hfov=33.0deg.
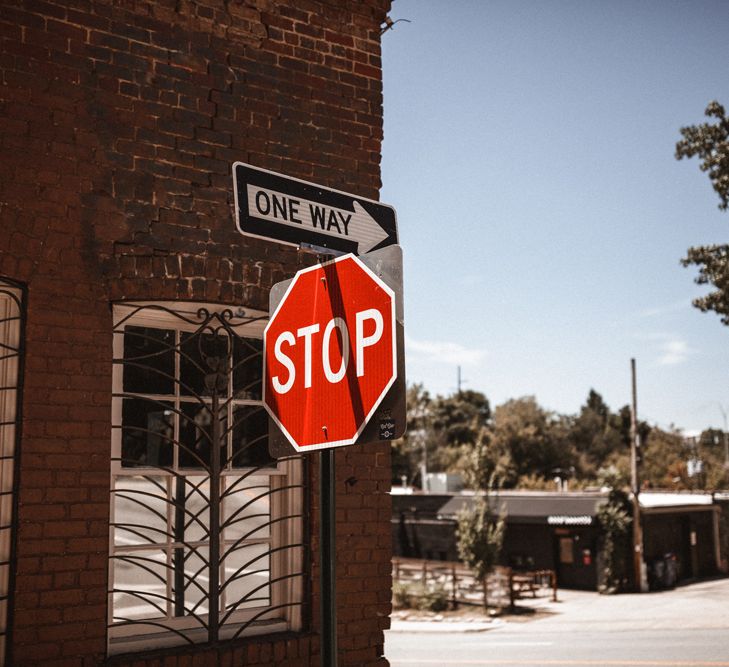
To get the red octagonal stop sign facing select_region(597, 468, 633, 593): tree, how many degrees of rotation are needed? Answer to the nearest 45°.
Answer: approximately 135° to its right

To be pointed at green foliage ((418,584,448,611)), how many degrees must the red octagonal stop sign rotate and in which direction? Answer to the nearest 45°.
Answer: approximately 135° to its right

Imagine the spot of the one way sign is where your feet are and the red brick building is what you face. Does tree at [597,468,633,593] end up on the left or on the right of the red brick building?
right

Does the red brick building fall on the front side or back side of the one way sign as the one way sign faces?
on the back side

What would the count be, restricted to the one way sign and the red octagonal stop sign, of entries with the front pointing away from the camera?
0

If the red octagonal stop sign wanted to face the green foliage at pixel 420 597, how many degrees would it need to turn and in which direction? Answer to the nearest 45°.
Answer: approximately 135° to its right

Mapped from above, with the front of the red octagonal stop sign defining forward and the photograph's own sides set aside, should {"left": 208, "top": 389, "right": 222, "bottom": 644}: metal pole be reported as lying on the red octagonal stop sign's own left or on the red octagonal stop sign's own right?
on the red octagonal stop sign's own right

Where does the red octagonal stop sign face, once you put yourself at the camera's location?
facing the viewer and to the left of the viewer

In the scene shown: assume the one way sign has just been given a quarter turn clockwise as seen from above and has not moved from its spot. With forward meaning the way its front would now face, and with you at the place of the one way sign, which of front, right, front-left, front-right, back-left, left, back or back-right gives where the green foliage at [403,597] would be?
back-right

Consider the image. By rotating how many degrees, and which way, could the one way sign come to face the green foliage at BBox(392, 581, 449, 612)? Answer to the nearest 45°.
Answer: approximately 135° to its left
